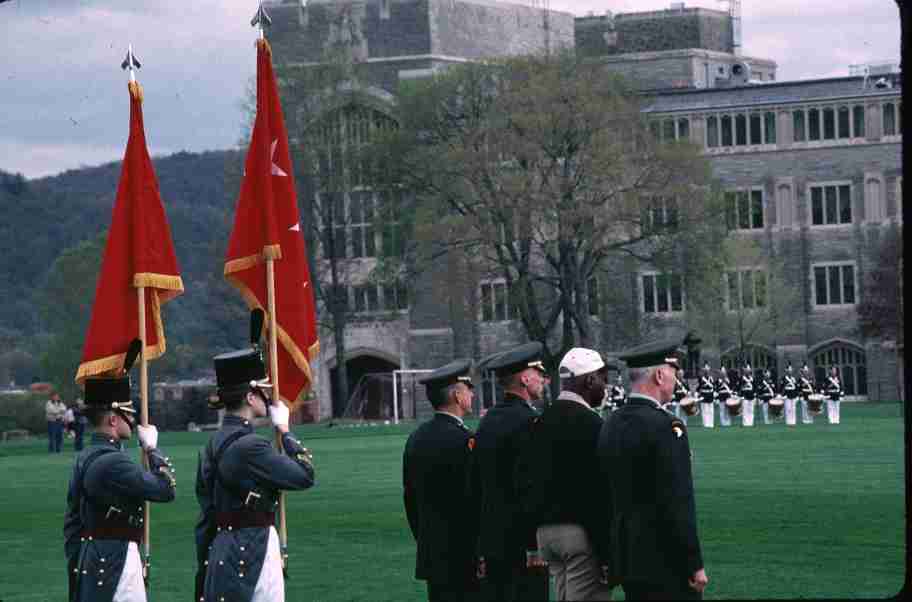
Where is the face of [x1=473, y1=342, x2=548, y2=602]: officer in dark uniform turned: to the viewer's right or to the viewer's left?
to the viewer's right

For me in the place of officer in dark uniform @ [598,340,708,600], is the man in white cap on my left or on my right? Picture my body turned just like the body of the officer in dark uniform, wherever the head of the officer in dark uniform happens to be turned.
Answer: on my left

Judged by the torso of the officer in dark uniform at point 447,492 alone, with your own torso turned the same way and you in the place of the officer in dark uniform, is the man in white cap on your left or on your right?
on your right

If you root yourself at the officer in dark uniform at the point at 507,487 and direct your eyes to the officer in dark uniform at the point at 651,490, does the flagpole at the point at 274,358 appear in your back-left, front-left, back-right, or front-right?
back-right

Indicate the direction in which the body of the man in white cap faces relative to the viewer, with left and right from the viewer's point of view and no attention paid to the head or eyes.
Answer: facing away from the viewer and to the right of the viewer

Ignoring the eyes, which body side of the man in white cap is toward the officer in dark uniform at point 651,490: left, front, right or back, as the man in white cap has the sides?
right

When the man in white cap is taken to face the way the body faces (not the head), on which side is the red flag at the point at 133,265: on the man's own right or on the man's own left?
on the man's own left
